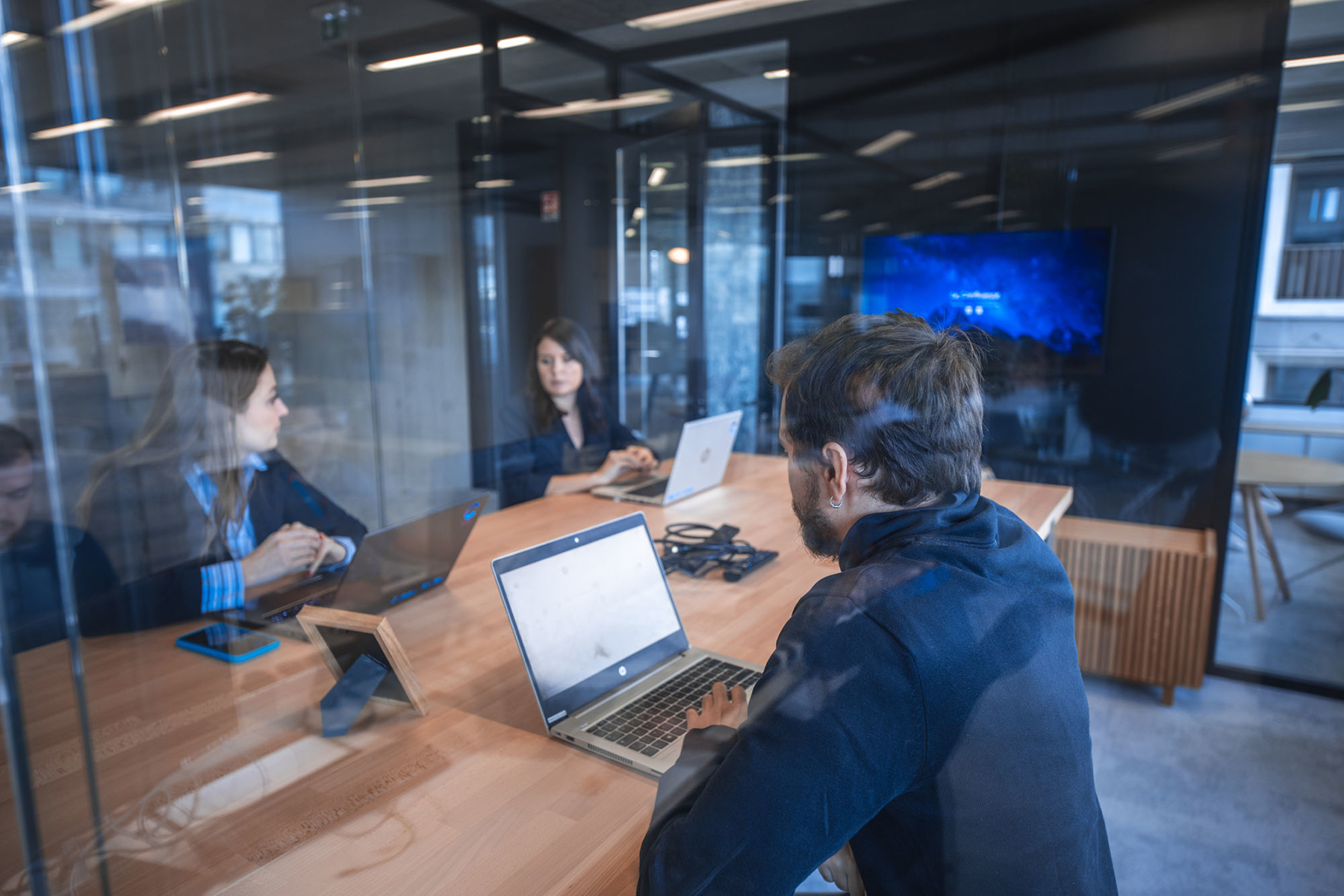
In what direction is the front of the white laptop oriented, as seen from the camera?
facing away from the viewer and to the left of the viewer

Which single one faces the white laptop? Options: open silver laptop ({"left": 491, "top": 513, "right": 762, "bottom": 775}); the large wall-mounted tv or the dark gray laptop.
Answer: the large wall-mounted tv

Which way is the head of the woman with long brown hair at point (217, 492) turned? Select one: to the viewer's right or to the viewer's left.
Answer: to the viewer's right

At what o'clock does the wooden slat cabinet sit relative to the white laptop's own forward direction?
The wooden slat cabinet is roughly at 4 o'clock from the white laptop.

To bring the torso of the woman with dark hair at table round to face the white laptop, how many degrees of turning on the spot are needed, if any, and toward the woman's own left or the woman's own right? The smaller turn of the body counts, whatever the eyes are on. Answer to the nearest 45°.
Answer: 0° — they already face it

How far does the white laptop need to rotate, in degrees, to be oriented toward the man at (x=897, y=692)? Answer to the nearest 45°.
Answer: approximately 135° to its left

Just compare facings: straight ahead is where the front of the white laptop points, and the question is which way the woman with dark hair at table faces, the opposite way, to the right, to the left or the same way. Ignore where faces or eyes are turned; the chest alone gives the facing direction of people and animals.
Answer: the opposite way

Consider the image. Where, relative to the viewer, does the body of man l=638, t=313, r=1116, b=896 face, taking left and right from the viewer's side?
facing away from the viewer and to the left of the viewer

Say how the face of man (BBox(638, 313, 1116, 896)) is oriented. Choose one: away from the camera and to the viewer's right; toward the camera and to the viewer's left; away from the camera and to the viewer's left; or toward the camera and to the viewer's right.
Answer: away from the camera and to the viewer's left

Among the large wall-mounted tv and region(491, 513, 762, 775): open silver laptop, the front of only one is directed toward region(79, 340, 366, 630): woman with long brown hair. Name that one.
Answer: the large wall-mounted tv

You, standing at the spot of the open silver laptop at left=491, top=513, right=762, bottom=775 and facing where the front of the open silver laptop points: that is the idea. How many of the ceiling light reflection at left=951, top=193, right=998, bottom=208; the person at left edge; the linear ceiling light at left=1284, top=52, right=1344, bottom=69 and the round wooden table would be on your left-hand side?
3

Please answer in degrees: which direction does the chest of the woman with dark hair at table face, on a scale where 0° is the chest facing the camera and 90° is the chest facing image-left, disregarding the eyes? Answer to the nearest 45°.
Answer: approximately 315°
